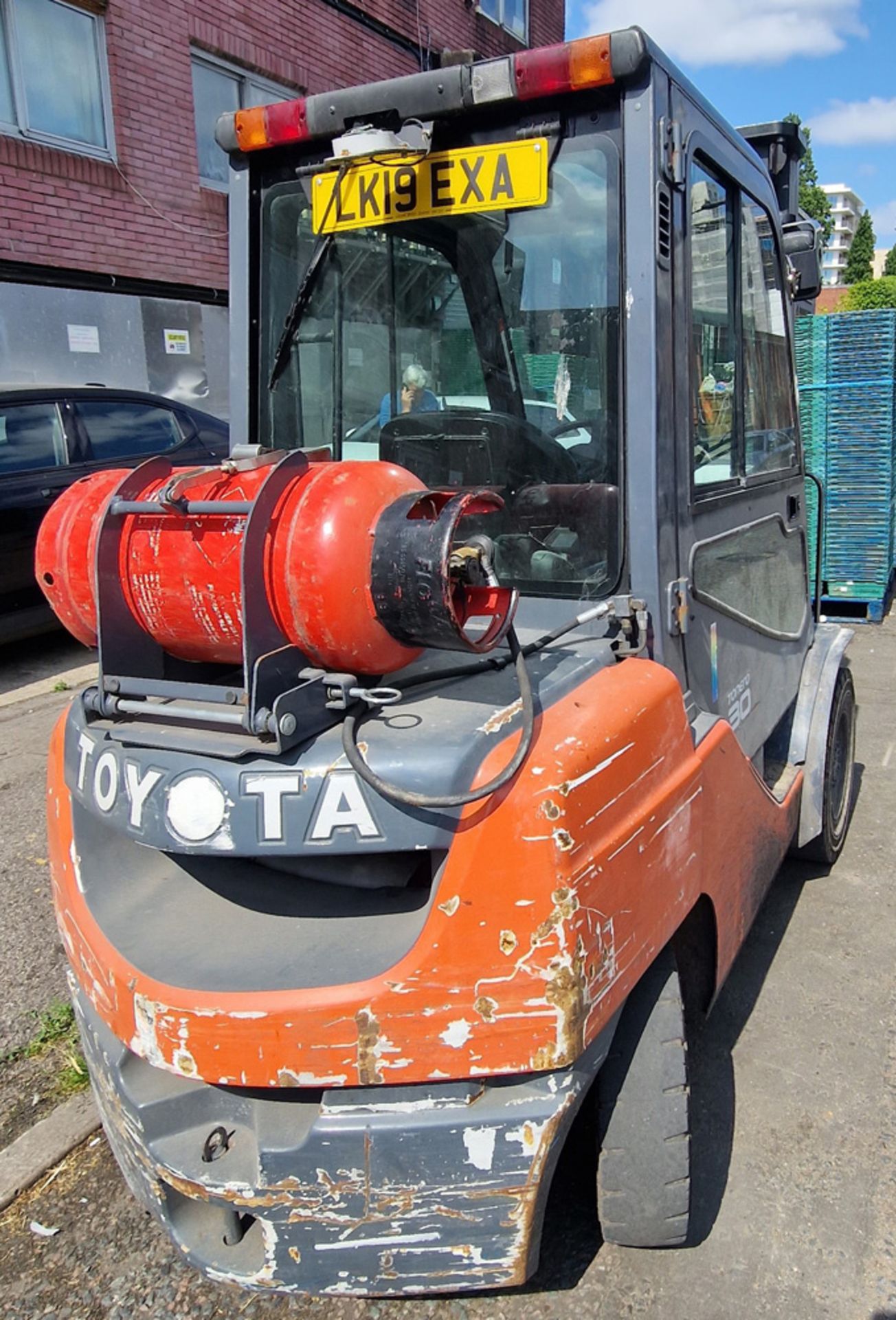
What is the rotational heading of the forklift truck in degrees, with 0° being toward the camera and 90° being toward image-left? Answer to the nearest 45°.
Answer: approximately 225°

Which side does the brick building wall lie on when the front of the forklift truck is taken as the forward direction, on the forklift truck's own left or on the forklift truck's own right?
on the forklift truck's own left
